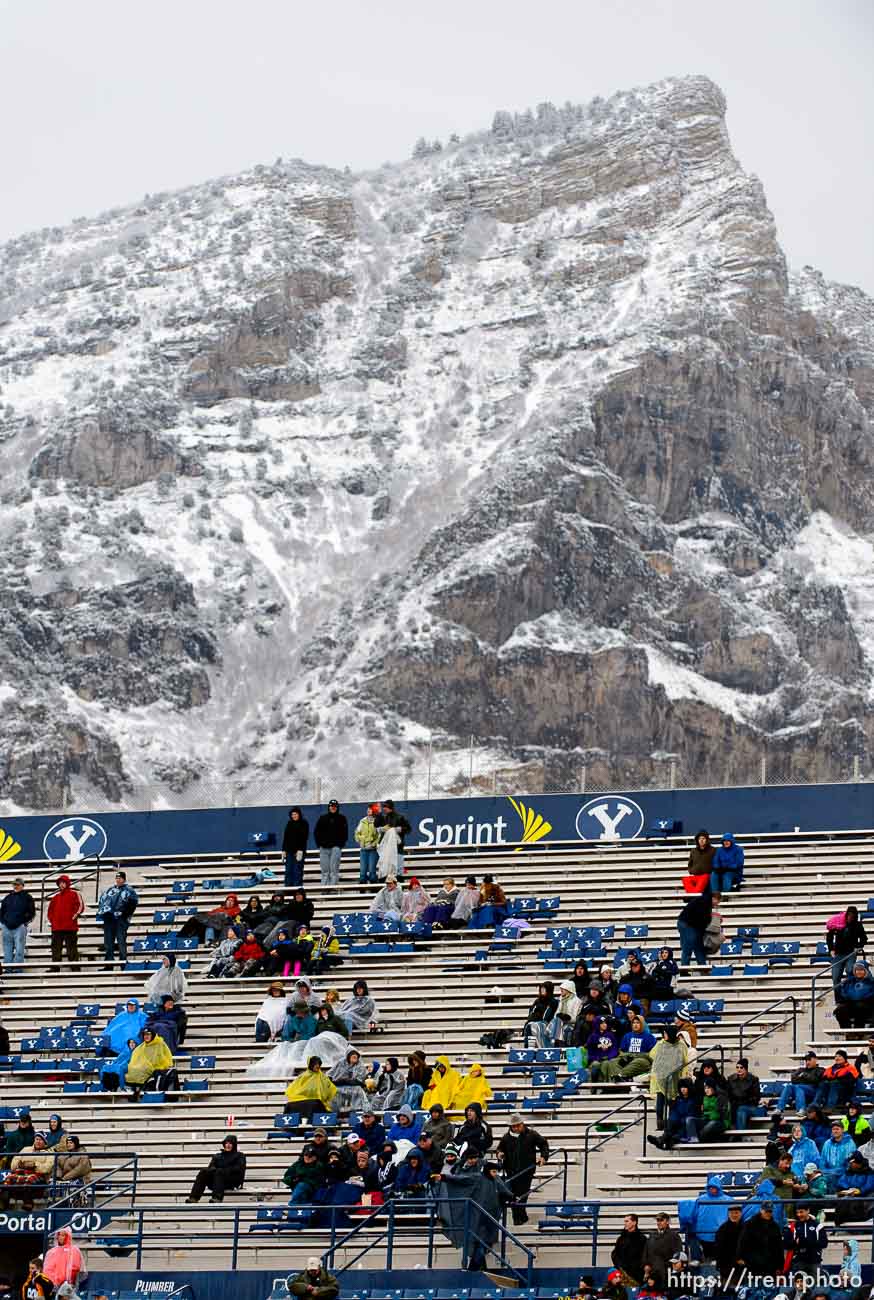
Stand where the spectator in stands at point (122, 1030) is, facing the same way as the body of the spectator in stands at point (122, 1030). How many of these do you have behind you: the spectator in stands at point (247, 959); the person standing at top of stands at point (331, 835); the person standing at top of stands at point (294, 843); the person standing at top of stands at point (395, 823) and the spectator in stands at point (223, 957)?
5

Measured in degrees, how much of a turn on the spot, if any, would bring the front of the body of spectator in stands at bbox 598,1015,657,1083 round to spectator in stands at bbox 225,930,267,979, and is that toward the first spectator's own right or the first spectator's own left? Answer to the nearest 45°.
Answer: approximately 90° to the first spectator's own right

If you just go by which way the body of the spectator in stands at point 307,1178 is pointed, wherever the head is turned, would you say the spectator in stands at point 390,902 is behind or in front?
behind

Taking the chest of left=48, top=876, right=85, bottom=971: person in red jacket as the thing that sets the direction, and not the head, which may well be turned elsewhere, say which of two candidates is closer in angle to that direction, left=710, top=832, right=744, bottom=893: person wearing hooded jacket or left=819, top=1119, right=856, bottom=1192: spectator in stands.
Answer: the spectator in stands

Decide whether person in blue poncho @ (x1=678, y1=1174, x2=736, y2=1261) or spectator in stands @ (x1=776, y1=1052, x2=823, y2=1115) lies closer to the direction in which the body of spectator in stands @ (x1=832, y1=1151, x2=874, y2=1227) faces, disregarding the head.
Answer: the person in blue poncho

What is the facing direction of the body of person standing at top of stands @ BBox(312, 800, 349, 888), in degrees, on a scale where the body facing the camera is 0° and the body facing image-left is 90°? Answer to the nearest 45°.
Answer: approximately 0°

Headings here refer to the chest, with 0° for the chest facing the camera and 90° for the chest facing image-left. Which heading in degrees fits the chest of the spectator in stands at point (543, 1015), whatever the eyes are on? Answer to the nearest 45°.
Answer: approximately 45°

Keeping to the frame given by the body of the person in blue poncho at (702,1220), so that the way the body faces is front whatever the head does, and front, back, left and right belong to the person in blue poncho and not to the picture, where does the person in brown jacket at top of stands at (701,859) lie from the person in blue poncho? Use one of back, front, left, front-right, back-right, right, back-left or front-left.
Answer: back

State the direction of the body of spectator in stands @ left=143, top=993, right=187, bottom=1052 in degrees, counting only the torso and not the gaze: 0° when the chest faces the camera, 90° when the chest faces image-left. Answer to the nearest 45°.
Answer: approximately 0°

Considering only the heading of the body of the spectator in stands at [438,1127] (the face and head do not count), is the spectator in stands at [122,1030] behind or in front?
behind
